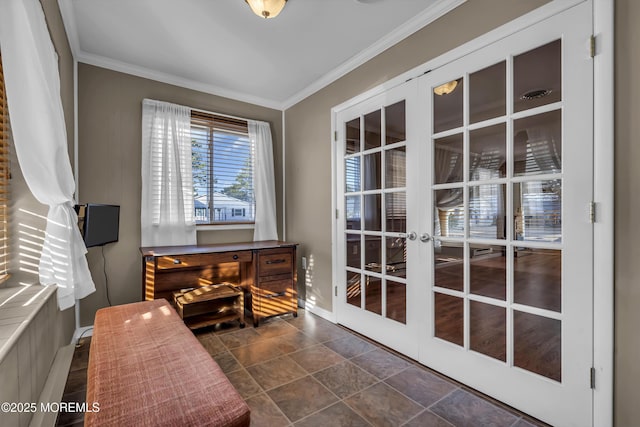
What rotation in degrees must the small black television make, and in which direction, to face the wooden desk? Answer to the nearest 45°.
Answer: approximately 45° to its left

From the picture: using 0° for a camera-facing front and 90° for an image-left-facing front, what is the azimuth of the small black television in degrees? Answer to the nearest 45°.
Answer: approximately 315°

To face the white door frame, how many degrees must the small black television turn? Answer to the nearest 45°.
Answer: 0° — it already faces it

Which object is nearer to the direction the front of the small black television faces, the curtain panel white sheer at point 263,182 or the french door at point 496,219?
the french door

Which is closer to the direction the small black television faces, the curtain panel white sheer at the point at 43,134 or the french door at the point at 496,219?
the french door

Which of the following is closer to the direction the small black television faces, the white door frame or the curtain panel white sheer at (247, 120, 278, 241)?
the white door frame

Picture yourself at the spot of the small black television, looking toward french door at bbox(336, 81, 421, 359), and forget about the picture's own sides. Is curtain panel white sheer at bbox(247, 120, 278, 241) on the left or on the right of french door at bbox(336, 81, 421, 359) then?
left
